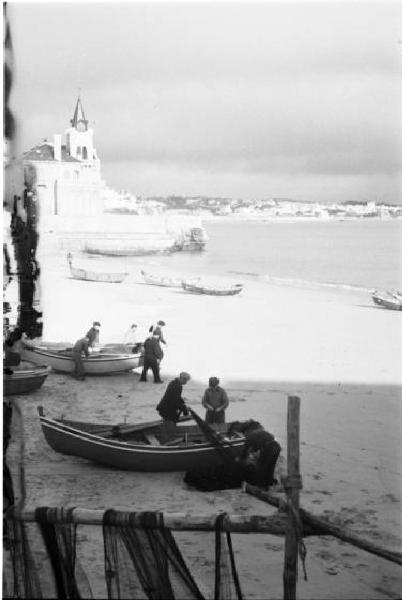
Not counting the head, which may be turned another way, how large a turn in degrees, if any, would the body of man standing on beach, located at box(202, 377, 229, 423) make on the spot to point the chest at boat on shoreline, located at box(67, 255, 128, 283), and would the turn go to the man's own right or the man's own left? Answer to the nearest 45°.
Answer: approximately 180°

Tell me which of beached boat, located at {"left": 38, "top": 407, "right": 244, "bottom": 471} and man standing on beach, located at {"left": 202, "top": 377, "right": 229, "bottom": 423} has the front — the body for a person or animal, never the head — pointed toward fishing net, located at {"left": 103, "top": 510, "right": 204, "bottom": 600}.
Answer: the man standing on beach

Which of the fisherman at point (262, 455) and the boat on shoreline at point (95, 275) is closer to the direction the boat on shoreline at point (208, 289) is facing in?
the boat on shoreline

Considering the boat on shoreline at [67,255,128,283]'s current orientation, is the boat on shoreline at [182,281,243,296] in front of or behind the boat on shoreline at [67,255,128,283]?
behind

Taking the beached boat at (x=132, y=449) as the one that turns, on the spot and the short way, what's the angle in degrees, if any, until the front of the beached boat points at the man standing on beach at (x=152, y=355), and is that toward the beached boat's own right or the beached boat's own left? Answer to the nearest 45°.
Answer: approximately 90° to the beached boat's own right

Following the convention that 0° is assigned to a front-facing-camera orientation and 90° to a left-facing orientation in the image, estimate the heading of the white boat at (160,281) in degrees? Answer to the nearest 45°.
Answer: approximately 90°

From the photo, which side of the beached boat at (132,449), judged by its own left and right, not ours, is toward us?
left

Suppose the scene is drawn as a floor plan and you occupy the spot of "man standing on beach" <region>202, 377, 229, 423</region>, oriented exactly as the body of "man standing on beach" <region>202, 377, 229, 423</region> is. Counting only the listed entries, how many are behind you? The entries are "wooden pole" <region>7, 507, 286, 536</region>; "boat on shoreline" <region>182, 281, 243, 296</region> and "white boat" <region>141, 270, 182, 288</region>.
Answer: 2

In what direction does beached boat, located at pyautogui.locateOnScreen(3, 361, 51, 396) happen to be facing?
to the viewer's right

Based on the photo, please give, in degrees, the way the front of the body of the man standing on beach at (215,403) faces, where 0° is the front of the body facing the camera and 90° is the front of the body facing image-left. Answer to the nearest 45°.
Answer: approximately 0°

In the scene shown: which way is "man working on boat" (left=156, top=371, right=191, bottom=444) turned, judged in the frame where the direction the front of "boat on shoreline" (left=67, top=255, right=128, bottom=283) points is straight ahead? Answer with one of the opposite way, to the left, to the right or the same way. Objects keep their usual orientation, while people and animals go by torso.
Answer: the opposite way

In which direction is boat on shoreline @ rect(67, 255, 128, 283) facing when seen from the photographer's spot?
facing to the left of the viewer

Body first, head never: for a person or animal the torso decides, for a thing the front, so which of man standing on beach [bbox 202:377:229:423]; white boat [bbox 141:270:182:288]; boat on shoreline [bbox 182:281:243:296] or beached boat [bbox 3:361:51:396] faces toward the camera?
the man standing on beach

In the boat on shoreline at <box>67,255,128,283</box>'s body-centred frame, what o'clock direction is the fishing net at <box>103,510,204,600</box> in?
The fishing net is roughly at 9 o'clock from the boat on shoreline.
